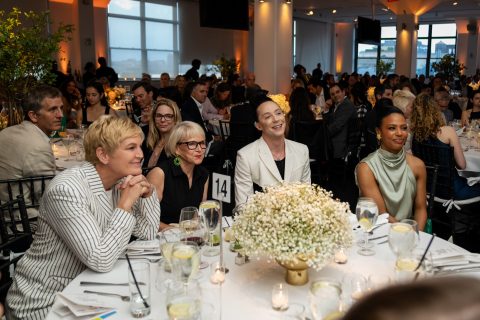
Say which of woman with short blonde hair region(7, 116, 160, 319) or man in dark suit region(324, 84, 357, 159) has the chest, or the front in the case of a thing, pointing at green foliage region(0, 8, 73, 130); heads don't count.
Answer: the man in dark suit

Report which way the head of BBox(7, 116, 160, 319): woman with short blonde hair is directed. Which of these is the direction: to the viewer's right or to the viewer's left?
to the viewer's right

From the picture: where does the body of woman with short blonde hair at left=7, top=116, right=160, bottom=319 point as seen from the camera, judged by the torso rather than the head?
to the viewer's right

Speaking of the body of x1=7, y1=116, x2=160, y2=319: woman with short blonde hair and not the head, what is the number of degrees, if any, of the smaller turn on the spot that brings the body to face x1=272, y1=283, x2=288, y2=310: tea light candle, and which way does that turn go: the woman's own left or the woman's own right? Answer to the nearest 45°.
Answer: approximately 45° to the woman's own right

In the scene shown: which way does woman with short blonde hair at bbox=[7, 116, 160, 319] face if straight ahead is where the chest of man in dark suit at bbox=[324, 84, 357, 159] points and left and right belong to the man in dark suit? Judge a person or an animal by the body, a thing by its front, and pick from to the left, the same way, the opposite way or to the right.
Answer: the opposite way

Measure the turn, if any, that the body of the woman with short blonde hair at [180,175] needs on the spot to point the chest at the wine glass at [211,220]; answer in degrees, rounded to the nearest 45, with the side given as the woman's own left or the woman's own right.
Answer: approximately 45° to the woman's own right

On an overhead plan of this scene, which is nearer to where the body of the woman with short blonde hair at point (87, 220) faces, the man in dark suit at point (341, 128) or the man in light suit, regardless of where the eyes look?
the man in dark suit

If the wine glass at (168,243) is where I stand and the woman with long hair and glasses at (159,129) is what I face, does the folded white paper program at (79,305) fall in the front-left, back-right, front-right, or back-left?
back-left

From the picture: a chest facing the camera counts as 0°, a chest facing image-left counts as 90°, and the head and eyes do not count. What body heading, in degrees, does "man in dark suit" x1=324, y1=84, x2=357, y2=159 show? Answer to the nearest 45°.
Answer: approximately 45°
